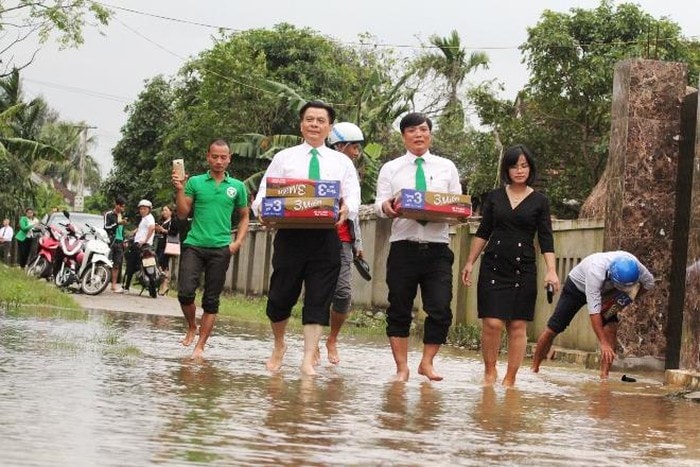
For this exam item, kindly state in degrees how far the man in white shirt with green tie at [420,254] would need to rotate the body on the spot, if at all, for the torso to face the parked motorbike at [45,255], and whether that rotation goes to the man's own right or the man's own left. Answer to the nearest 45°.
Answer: approximately 135° to the man's own right

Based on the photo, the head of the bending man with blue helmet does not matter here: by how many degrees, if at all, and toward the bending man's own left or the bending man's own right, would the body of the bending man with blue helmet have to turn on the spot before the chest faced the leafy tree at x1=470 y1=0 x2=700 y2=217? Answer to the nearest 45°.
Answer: approximately 135° to the bending man's own left

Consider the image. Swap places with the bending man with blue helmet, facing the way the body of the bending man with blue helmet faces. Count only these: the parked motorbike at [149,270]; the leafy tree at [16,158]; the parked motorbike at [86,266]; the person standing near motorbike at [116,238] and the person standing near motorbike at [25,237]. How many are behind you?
5

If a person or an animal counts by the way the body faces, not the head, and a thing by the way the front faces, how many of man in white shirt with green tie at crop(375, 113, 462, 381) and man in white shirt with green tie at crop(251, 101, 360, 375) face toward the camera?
2

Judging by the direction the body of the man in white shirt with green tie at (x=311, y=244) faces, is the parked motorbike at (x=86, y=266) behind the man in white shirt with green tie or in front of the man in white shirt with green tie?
behind

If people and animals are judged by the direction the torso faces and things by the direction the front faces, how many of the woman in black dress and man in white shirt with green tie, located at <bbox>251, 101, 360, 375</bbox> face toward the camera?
2

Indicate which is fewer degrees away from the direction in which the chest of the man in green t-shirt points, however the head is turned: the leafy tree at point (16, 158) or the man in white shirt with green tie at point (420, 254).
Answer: the man in white shirt with green tie

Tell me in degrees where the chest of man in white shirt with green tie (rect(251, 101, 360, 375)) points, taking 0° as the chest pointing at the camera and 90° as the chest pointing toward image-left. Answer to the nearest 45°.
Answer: approximately 0°

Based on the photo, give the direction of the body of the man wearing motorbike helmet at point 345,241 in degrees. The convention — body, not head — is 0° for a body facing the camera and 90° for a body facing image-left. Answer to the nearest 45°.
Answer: approximately 315°
